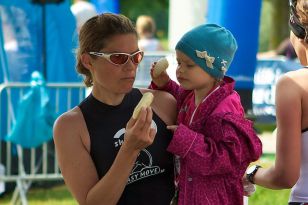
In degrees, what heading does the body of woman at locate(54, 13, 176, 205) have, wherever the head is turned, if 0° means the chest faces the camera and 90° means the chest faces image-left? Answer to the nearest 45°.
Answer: approximately 315°

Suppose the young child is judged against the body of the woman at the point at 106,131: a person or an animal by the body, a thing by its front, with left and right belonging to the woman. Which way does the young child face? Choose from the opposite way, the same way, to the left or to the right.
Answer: to the right

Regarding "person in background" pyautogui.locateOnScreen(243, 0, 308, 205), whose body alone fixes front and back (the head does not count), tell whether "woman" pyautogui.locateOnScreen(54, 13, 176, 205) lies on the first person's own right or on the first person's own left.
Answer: on the first person's own left

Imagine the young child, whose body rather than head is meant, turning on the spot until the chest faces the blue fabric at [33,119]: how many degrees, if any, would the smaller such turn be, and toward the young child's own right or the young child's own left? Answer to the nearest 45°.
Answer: approximately 90° to the young child's own right

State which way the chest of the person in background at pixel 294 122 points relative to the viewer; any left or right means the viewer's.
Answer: facing away from the viewer and to the left of the viewer

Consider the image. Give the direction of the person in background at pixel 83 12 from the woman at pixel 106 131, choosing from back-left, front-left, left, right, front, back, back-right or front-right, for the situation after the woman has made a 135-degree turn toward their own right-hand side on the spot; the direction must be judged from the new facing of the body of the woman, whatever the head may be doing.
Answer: right

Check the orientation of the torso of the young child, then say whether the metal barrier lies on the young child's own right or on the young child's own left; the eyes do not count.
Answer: on the young child's own right

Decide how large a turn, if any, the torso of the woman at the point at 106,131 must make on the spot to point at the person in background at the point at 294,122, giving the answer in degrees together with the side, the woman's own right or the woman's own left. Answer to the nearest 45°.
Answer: approximately 45° to the woman's own left
